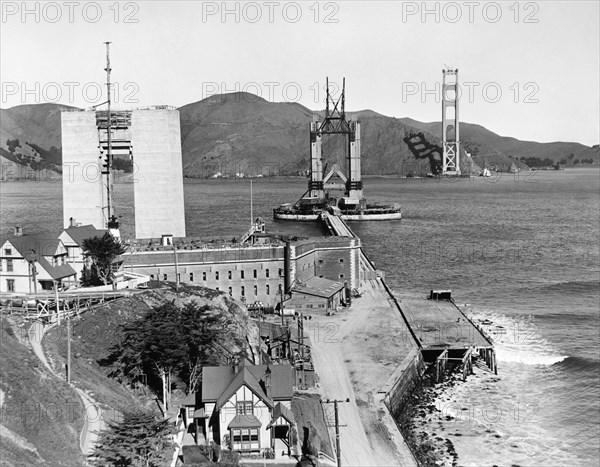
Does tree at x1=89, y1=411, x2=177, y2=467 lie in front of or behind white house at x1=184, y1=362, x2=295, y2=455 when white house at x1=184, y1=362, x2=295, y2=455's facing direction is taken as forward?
in front

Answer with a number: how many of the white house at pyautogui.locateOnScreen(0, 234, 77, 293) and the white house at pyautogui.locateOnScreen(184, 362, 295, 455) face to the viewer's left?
0

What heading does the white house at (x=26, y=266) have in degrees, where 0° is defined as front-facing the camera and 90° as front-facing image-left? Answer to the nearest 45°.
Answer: approximately 315°

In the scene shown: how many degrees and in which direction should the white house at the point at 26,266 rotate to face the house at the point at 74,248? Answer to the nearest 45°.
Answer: approximately 90° to its left

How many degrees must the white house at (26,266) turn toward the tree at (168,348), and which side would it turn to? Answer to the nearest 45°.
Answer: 0° — it already faces it

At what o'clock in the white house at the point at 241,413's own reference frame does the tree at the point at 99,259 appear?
The tree is roughly at 5 o'clock from the white house.

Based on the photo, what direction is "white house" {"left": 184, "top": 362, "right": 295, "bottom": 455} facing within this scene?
toward the camera

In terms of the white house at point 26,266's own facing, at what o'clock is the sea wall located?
The sea wall is roughly at 11 o'clock from the white house.

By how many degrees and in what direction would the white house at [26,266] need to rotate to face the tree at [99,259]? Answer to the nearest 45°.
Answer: approximately 90° to its left
